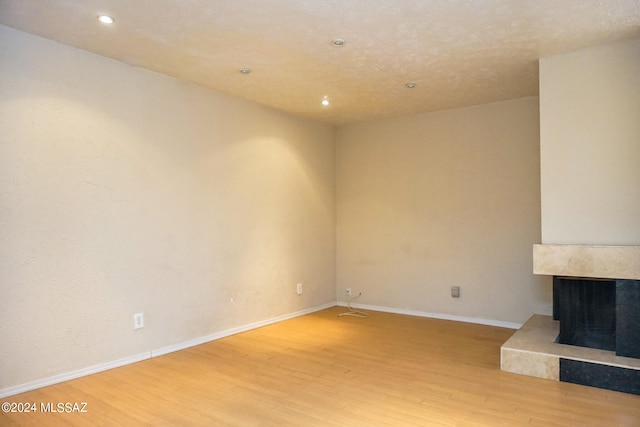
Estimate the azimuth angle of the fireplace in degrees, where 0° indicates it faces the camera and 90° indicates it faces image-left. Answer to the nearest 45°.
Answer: approximately 45°

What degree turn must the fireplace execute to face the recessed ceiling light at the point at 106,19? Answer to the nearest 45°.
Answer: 0° — it already faces it
